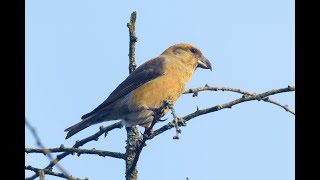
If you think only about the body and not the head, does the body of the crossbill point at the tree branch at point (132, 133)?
no

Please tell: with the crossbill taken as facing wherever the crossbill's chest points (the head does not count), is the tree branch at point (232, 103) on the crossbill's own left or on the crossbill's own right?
on the crossbill's own left

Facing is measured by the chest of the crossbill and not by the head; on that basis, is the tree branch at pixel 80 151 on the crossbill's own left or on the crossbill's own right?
on the crossbill's own right

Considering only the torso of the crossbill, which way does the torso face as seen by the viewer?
to the viewer's right
